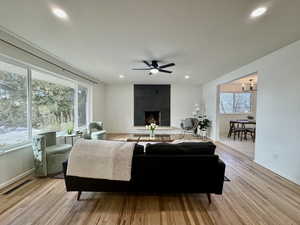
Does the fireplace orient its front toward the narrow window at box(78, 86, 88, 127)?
no

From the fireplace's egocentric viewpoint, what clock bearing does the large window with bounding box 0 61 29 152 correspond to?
The large window is roughly at 1 o'clock from the fireplace.

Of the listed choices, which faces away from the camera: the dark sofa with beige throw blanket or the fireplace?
the dark sofa with beige throw blanket

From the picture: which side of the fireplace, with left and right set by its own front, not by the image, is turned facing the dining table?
left

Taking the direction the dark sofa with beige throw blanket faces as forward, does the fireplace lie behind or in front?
in front

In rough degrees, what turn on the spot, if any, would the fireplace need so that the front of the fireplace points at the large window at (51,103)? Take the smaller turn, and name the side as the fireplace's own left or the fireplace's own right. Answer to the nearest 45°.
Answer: approximately 45° to the fireplace's own right

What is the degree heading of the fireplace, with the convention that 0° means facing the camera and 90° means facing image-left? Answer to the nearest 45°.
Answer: approximately 0°

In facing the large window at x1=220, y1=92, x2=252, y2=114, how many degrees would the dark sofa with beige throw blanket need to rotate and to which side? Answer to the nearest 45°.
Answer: approximately 45° to its right

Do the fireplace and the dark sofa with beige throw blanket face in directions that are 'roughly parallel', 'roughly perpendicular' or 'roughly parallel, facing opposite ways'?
roughly parallel, facing opposite ways

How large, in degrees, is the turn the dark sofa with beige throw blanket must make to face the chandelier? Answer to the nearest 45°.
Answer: approximately 45° to its right

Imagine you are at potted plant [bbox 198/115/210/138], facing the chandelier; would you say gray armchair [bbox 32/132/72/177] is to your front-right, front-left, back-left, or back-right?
back-right

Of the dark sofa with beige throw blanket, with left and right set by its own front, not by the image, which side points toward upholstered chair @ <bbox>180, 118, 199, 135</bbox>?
front

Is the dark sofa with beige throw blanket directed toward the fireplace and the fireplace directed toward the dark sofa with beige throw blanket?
yes

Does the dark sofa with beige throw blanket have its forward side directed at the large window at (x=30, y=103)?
no

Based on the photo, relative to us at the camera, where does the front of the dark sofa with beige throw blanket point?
facing away from the viewer

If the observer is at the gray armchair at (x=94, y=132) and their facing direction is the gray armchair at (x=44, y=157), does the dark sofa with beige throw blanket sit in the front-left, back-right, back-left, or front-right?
front-left

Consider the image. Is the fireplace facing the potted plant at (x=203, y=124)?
no

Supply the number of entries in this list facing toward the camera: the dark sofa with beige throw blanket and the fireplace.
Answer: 1
